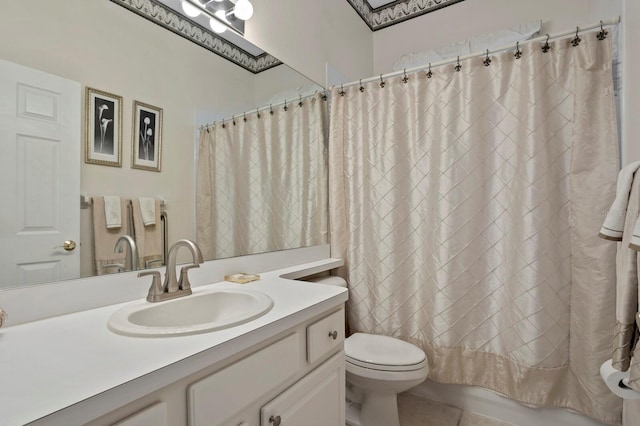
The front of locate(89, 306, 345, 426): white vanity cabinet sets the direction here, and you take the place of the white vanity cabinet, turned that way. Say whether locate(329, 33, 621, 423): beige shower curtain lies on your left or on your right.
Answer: on your left

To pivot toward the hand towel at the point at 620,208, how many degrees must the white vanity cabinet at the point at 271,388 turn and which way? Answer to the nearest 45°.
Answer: approximately 45° to its left

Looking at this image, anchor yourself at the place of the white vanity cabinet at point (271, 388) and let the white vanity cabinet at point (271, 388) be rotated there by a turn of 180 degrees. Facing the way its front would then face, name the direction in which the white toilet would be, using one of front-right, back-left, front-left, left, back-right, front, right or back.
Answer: right

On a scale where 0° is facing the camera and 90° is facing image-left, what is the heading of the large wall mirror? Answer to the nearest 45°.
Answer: approximately 315°

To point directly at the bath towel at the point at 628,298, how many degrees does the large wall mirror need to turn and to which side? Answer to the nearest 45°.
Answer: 0° — it already faces it

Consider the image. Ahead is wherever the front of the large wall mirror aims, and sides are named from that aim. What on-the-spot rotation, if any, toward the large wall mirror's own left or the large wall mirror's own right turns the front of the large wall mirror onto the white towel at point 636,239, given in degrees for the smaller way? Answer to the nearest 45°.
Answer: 0° — it already faces it

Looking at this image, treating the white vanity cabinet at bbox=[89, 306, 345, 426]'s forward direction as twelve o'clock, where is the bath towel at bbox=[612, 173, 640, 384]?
The bath towel is roughly at 11 o'clock from the white vanity cabinet.

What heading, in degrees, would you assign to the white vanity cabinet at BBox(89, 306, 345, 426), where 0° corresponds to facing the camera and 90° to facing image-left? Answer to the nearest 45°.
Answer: approximately 315°
